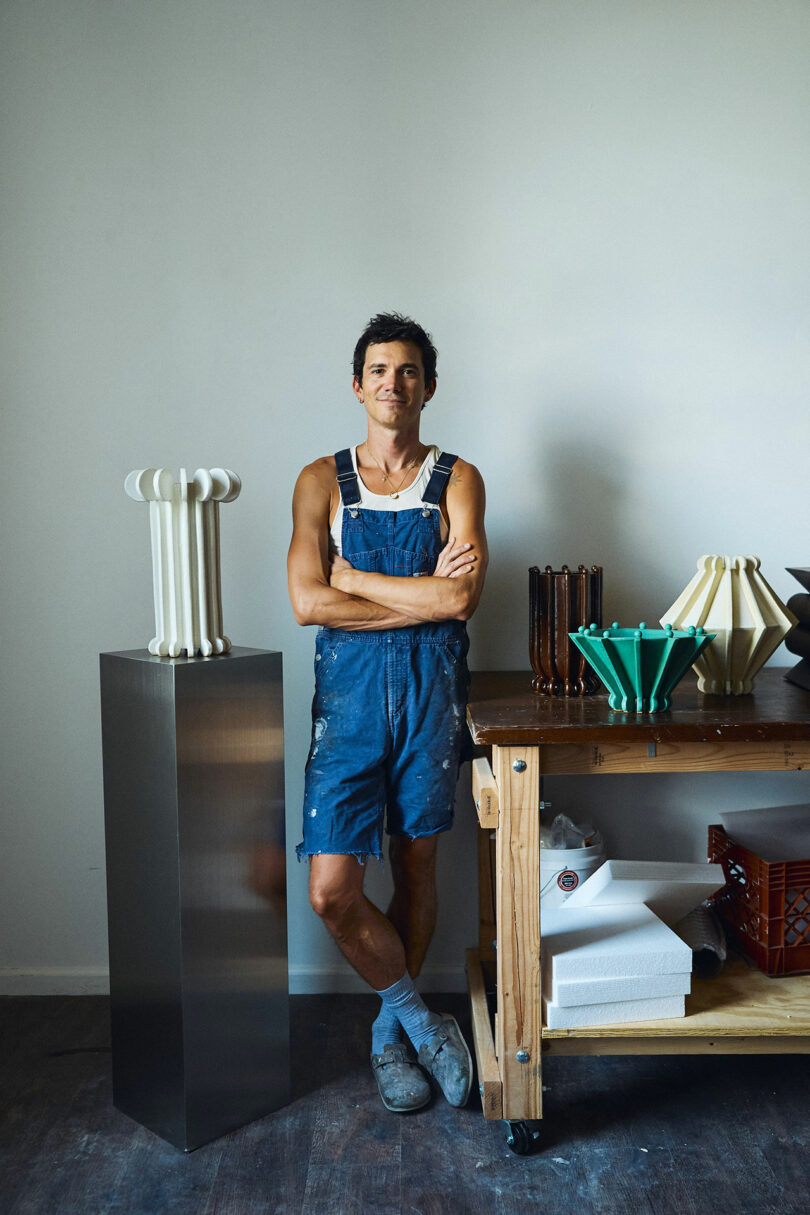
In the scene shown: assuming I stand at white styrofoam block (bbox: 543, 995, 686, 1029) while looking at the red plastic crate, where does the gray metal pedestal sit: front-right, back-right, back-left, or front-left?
back-left

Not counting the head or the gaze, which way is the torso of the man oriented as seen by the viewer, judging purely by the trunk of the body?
toward the camera

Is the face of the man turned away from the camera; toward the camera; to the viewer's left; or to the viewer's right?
toward the camera

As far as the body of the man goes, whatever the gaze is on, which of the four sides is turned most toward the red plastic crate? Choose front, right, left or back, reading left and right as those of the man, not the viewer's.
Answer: left

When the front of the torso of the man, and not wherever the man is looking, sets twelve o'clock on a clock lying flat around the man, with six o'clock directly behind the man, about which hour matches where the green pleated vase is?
The green pleated vase is roughly at 10 o'clock from the man.
